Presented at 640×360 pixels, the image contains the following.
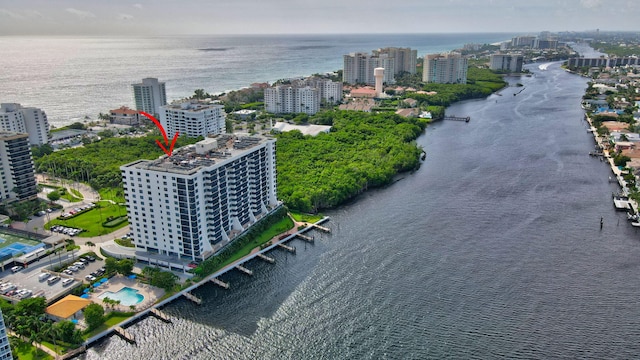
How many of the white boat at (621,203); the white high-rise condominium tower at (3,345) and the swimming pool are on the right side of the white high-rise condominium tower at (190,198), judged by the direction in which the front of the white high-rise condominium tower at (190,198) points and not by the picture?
2

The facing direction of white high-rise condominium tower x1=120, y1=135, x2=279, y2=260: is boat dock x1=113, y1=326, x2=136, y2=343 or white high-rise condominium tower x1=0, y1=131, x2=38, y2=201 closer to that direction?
the boat dock

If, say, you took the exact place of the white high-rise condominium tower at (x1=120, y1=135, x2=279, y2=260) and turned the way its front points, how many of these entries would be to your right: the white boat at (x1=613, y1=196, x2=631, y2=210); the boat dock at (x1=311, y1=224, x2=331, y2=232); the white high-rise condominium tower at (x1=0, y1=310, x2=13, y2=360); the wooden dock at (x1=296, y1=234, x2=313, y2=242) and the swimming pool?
2

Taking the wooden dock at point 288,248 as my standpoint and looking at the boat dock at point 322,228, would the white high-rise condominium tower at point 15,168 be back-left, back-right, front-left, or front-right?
back-left

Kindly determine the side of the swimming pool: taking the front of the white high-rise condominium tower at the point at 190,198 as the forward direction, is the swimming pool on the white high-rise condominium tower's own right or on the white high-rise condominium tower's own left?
on the white high-rise condominium tower's own right

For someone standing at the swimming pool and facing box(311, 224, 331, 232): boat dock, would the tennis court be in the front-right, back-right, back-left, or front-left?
back-left

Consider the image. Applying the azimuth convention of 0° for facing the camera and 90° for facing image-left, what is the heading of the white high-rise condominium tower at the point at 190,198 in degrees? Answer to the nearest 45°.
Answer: approximately 315°

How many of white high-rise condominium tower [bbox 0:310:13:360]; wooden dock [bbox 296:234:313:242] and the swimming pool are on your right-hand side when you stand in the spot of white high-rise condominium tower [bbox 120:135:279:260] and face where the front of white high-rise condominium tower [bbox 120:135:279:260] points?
2

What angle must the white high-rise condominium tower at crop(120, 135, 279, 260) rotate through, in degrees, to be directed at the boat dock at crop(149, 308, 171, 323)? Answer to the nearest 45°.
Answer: approximately 45° to its right

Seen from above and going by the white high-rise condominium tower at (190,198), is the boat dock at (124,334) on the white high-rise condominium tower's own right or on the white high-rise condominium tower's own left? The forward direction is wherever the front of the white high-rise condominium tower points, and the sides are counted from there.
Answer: on the white high-rise condominium tower's own right
